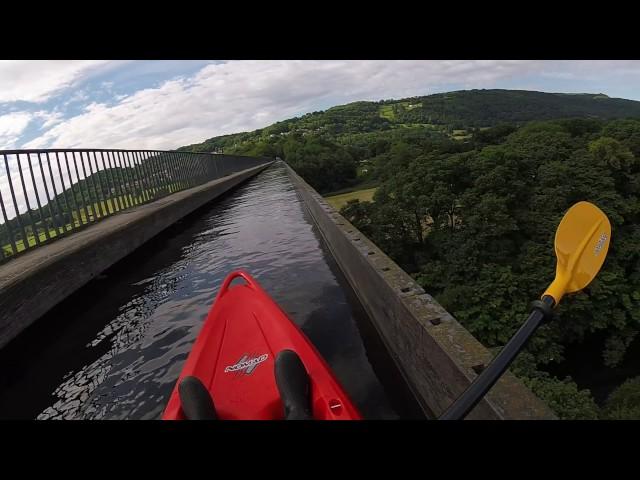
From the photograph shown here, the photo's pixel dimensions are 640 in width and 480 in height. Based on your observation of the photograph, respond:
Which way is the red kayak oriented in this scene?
away from the camera
